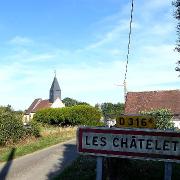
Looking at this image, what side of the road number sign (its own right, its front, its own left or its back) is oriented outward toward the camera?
front

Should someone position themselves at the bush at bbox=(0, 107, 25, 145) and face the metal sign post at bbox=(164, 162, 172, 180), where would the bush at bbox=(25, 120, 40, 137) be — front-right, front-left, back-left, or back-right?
back-left

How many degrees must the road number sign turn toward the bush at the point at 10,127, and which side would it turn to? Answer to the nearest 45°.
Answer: approximately 135° to its right

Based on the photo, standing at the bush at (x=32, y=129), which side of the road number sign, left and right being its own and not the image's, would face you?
back
